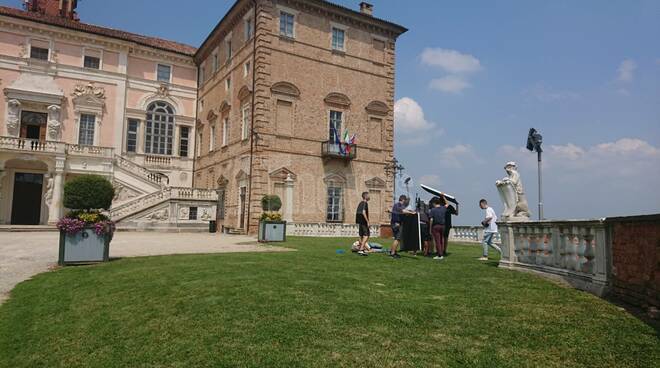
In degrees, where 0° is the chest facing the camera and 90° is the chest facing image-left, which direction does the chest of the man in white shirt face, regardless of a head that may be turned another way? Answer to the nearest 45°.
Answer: approximately 90°

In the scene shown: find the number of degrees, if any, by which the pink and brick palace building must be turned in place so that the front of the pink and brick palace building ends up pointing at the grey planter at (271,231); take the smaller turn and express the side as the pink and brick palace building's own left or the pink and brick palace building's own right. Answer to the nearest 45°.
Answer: approximately 45° to the pink and brick palace building's own right

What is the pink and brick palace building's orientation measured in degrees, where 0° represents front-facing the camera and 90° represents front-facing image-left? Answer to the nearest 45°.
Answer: approximately 315°

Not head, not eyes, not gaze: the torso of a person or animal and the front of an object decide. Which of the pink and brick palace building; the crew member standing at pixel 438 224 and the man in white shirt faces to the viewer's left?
the man in white shirt

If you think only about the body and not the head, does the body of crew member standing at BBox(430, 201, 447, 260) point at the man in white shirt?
no

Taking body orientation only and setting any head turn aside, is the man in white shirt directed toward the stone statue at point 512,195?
no

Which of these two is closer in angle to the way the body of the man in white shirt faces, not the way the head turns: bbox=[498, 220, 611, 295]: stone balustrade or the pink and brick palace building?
the pink and brick palace building

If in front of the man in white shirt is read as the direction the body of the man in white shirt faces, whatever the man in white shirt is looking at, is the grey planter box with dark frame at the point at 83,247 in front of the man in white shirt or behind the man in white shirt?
in front

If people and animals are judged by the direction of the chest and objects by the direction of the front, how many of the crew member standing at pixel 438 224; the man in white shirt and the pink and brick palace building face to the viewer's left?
1

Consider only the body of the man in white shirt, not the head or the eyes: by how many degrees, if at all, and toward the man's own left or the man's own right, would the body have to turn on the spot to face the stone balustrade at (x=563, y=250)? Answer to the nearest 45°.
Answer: approximately 90° to the man's own left

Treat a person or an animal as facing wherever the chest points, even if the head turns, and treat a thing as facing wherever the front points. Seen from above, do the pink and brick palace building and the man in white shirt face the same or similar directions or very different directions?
very different directions

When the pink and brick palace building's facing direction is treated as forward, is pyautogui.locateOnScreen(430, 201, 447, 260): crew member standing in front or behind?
in front

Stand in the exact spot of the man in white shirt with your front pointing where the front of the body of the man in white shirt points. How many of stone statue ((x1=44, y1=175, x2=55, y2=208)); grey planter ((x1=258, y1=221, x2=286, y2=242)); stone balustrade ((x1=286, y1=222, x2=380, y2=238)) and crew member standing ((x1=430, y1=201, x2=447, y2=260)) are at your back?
0
